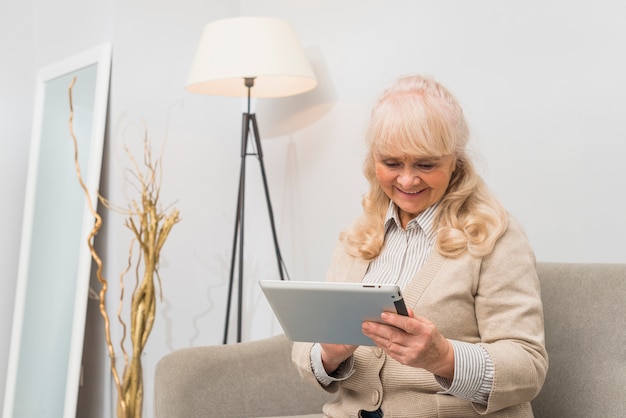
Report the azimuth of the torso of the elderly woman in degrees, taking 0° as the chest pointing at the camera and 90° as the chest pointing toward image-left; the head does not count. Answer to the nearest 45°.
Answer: approximately 45°

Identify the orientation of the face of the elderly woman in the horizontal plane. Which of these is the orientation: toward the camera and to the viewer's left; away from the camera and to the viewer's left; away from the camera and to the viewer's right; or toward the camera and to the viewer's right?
toward the camera and to the viewer's left

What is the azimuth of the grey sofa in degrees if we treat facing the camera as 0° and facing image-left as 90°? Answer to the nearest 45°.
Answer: approximately 45°
